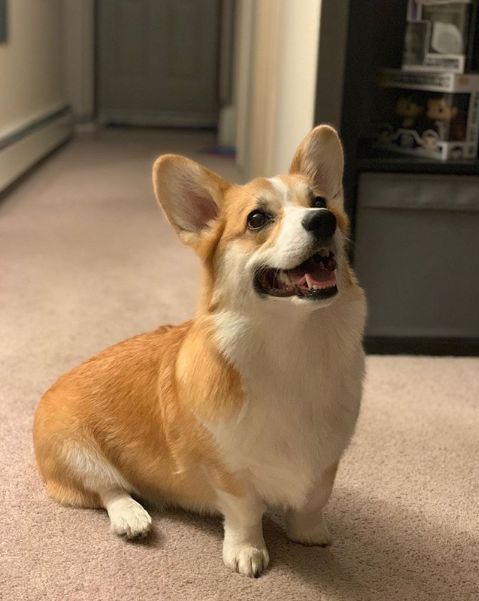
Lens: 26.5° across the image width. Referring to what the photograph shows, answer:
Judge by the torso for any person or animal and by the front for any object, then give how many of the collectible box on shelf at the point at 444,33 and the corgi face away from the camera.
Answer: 0

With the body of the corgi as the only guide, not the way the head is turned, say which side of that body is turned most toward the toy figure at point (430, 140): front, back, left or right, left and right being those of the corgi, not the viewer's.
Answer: left

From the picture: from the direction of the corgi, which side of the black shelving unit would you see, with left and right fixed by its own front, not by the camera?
front

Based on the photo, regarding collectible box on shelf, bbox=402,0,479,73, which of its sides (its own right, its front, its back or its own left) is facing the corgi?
front

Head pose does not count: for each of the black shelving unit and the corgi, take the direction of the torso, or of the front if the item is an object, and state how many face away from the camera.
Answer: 0

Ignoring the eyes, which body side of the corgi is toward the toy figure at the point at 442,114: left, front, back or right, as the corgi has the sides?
left

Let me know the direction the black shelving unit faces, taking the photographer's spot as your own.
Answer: facing the viewer
